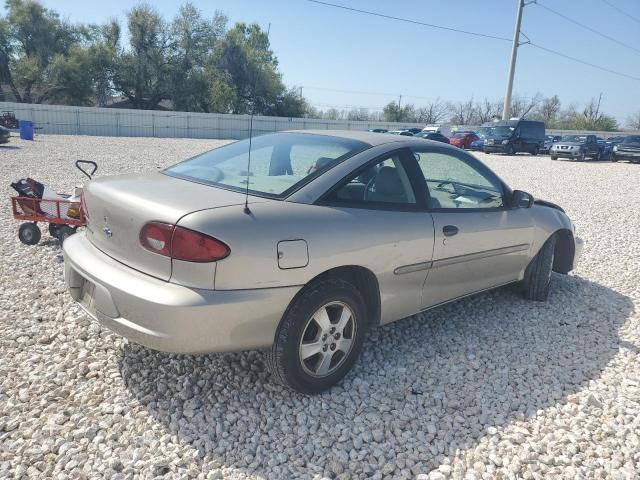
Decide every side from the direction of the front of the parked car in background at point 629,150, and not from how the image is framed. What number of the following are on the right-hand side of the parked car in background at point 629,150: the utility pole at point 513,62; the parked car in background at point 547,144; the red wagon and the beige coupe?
2

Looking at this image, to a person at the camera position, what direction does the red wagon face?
facing to the right of the viewer

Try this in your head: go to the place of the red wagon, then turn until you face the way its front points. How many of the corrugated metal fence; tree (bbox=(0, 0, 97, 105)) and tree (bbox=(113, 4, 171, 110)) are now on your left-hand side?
3

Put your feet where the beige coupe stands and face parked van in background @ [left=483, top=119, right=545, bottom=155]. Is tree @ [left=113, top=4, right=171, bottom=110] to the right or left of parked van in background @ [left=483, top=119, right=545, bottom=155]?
left

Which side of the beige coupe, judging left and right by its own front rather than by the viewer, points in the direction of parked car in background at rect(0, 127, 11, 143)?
left

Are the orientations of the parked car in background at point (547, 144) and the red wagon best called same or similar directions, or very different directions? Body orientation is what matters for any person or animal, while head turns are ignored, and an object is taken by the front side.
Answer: very different directions

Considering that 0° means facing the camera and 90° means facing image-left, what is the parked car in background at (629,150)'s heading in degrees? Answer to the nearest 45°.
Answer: approximately 45°

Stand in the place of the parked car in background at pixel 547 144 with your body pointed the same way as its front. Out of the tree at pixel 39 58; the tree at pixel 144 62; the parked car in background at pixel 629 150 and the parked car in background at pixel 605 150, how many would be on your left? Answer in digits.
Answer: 2

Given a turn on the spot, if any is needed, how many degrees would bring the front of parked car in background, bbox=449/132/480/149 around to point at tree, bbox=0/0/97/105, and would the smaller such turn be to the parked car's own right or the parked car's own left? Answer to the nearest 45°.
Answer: approximately 45° to the parked car's own right

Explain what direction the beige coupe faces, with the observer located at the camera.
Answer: facing away from the viewer and to the right of the viewer

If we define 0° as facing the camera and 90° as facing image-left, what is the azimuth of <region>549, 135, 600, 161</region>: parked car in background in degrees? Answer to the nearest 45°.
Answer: approximately 45°

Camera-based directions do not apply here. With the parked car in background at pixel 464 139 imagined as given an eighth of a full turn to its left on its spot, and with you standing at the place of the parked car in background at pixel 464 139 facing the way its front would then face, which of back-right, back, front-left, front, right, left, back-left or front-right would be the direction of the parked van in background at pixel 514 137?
front-left

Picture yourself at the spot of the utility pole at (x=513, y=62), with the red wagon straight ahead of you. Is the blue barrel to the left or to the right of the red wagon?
right
